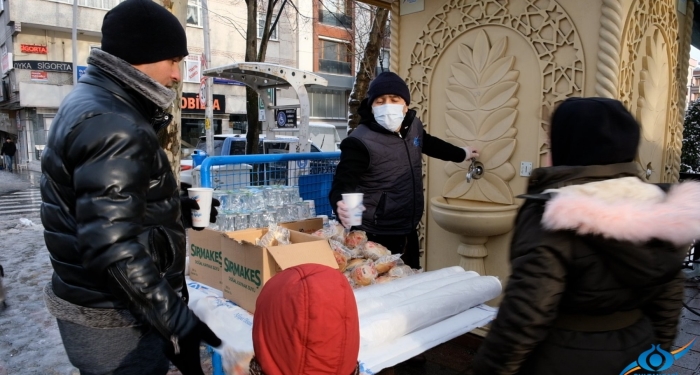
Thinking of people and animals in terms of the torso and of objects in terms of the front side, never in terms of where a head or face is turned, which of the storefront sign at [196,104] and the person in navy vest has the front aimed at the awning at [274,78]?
the storefront sign

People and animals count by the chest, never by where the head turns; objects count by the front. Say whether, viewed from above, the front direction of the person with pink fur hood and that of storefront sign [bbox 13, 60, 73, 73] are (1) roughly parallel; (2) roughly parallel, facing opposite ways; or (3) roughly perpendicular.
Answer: roughly parallel, facing opposite ways

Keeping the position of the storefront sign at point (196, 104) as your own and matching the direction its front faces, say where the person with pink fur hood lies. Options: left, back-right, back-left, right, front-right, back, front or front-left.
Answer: front

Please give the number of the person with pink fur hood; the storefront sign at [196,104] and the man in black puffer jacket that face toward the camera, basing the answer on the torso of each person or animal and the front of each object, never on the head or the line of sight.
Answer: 1

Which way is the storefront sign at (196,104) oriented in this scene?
toward the camera

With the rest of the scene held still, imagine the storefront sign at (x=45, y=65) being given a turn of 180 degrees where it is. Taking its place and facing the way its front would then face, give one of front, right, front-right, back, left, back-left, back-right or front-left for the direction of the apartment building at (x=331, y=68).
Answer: right

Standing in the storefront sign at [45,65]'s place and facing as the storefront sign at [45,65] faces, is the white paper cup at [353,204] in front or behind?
in front

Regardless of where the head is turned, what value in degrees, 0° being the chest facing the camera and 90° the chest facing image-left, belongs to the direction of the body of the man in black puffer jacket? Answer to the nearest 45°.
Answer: approximately 270°

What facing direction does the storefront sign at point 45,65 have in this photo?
toward the camera

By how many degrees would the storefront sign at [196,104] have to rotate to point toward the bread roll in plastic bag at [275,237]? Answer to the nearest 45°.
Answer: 0° — it already faces it

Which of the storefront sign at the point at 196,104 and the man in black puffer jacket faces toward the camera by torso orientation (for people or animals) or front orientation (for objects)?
the storefront sign

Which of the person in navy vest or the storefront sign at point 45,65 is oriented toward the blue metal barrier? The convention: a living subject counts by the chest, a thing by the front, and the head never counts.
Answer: the storefront sign

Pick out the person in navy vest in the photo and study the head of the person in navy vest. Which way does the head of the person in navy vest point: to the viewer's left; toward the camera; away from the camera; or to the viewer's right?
toward the camera

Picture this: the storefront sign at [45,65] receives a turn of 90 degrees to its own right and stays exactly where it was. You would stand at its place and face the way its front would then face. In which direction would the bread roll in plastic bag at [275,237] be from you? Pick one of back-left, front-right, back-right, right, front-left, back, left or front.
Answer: left

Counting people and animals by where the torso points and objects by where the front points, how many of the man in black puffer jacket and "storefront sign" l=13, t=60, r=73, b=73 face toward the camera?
1

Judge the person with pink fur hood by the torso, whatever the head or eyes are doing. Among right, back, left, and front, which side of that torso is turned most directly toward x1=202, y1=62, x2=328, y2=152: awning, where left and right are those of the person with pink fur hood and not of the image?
front

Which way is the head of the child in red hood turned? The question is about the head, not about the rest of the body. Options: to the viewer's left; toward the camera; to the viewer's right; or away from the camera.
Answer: away from the camera

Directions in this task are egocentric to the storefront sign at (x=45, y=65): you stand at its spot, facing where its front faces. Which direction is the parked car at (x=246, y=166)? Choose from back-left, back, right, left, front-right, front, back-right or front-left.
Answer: front

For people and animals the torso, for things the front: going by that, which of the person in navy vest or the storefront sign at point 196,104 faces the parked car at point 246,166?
the storefront sign
